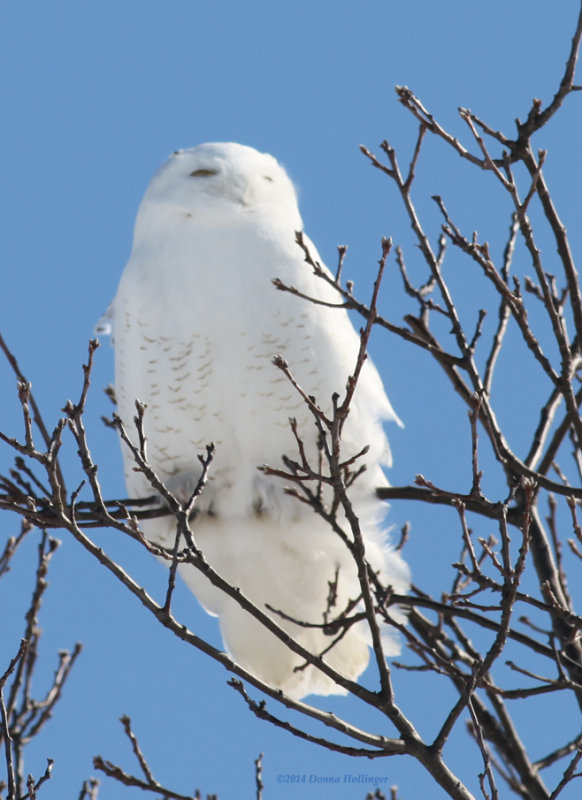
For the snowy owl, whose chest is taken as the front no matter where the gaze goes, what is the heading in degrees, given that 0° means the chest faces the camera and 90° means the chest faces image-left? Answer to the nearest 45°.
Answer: approximately 0°
